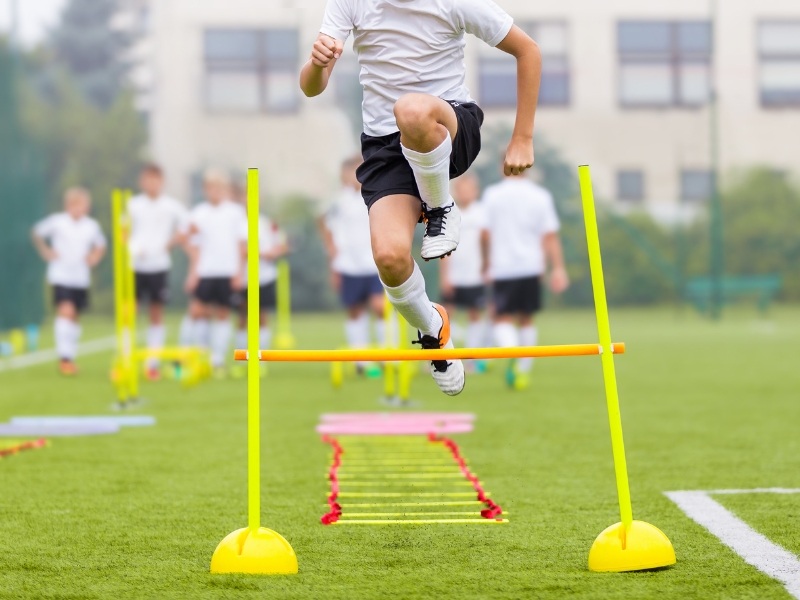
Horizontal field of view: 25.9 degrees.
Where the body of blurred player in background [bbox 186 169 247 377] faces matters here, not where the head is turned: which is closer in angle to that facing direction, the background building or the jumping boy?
the jumping boy

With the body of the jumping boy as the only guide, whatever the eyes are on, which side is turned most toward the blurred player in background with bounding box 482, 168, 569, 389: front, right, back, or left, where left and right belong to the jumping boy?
back

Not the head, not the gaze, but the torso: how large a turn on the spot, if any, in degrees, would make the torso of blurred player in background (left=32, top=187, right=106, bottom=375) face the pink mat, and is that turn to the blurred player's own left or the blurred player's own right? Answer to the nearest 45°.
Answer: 0° — they already face it

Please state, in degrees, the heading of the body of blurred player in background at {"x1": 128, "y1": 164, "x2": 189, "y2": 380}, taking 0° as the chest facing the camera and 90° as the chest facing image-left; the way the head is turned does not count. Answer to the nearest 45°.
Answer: approximately 0°

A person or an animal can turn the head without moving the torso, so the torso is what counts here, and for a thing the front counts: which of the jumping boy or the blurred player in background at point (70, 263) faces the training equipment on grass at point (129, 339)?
the blurred player in background

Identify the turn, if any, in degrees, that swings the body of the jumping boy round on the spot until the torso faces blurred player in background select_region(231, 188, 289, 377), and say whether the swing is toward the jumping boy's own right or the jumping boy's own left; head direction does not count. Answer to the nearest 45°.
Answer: approximately 180°
